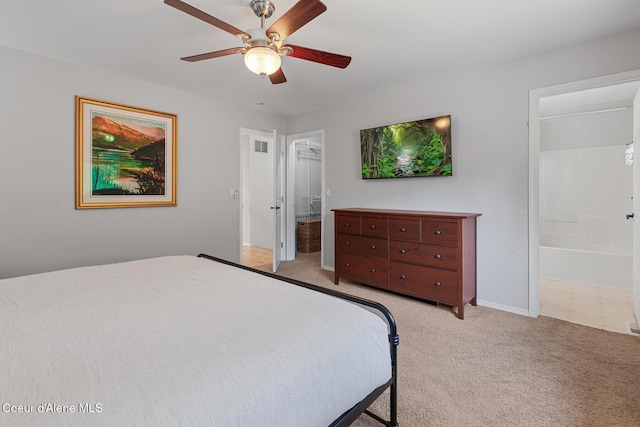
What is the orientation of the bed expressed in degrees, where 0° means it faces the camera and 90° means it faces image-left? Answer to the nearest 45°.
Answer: approximately 225°

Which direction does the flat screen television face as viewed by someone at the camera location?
facing the viewer and to the left of the viewer

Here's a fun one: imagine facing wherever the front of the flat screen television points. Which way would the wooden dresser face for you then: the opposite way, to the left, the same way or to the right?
the same way

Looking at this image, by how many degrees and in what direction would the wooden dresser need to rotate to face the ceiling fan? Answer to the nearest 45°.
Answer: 0° — it already faces it

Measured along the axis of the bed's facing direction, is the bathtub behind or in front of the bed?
in front

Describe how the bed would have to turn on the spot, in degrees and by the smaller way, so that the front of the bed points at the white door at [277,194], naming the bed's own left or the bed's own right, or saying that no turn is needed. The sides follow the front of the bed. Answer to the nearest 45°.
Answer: approximately 45° to the bed's own left

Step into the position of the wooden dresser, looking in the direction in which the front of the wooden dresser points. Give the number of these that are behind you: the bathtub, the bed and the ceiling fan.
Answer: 1

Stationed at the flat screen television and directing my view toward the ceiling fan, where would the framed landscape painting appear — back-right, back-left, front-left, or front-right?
front-right

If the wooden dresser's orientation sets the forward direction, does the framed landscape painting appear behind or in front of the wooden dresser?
in front

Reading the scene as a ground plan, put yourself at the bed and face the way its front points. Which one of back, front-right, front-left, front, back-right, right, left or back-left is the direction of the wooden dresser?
front

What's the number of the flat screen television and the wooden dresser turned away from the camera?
0

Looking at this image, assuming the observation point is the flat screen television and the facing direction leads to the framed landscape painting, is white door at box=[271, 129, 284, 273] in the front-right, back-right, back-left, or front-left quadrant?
front-right

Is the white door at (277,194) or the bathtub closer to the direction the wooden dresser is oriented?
the white door
